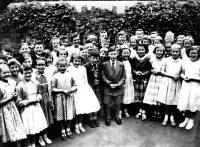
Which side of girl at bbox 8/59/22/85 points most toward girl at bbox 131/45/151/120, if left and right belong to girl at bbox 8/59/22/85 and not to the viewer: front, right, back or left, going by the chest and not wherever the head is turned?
left

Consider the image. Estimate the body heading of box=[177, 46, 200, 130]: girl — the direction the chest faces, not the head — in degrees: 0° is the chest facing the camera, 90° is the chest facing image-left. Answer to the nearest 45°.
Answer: approximately 45°

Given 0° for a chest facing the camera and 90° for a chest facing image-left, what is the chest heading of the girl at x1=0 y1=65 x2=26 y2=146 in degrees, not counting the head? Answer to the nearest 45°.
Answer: approximately 315°

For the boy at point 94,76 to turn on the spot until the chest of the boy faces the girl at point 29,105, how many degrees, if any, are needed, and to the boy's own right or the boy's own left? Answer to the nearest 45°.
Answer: approximately 45° to the boy's own right

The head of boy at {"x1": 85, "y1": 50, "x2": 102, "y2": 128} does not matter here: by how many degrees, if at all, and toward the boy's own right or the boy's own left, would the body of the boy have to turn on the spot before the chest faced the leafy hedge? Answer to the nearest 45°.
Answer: approximately 180°

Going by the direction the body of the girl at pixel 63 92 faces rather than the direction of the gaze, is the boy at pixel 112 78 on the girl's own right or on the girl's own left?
on the girl's own left
